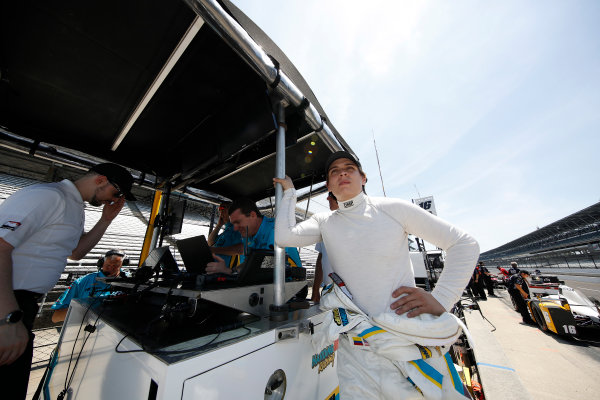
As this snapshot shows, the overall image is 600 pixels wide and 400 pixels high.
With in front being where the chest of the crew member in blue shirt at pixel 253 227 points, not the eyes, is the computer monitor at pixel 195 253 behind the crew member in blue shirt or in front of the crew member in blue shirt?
in front

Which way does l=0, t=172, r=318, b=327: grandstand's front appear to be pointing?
toward the camera

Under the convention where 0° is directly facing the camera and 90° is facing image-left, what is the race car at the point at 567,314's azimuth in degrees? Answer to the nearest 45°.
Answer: approximately 315°

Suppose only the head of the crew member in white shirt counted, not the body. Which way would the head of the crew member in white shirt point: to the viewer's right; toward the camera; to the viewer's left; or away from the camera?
to the viewer's right

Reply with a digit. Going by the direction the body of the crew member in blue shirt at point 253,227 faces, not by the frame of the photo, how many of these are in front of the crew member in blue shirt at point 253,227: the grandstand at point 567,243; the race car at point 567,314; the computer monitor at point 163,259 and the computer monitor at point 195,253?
2

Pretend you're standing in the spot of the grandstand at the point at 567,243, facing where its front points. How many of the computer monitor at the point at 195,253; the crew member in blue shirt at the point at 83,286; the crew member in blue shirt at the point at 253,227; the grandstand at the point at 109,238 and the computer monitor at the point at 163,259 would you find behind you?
0

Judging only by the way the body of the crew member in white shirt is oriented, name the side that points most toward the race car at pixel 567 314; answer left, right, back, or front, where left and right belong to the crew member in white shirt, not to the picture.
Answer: front

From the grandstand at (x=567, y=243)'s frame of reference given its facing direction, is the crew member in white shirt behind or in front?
in front

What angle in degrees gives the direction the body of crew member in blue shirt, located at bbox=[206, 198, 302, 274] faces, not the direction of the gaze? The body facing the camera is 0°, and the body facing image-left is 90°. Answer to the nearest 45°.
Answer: approximately 45°

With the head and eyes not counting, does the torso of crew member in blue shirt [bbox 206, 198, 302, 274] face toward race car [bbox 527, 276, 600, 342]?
no

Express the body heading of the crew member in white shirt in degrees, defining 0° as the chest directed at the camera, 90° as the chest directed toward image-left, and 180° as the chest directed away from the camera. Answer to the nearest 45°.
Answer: approximately 270°

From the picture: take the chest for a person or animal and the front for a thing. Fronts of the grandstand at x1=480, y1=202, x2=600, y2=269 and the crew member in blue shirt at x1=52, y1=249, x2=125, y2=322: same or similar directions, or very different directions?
very different directions

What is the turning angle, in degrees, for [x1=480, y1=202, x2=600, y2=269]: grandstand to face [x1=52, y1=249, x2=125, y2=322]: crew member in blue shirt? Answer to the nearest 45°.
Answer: approximately 45° to its left
